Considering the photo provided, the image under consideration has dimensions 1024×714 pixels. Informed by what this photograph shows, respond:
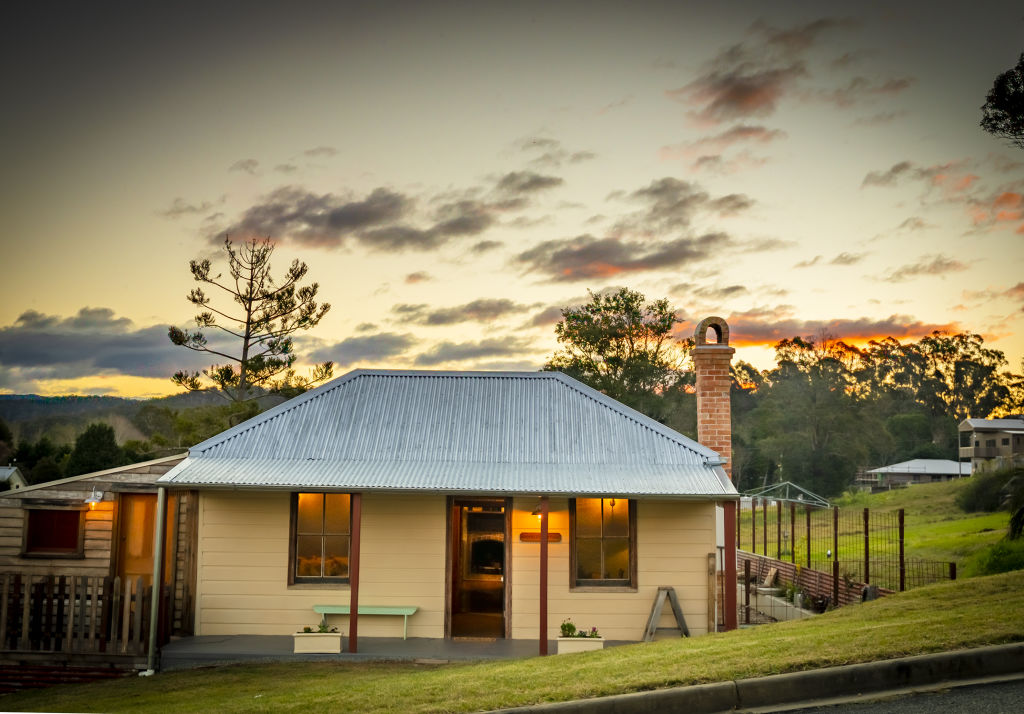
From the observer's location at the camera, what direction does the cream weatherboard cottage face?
facing the viewer

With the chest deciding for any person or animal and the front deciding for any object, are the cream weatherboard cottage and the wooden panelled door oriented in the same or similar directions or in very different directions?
same or similar directions

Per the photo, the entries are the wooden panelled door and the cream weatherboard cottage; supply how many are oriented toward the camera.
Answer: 2

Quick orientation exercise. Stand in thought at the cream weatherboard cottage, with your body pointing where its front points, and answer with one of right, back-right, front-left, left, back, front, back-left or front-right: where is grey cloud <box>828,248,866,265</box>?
back-left

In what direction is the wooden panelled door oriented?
toward the camera

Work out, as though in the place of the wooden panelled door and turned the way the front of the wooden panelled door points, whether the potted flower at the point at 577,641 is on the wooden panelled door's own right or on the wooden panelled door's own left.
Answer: on the wooden panelled door's own left

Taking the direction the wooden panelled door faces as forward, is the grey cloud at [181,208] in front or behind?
behind

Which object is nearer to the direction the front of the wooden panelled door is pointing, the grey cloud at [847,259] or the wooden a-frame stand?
the wooden a-frame stand

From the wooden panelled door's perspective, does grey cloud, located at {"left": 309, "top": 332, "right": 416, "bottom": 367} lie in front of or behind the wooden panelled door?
behind
